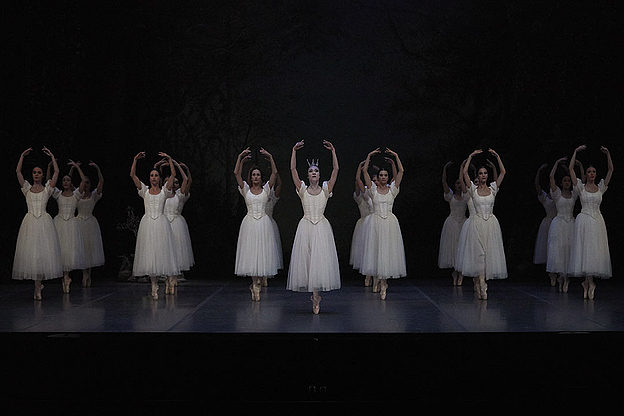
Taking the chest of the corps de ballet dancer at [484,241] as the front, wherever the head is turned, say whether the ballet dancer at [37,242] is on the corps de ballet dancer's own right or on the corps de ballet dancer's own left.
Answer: on the corps de ballet dancer's own right

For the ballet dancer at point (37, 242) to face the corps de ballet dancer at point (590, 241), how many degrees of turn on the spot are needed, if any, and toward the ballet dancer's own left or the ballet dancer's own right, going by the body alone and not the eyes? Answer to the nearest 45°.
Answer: approximately 45° to the ballet dancer's own left

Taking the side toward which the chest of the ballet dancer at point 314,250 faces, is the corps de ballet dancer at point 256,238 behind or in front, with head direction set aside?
behind

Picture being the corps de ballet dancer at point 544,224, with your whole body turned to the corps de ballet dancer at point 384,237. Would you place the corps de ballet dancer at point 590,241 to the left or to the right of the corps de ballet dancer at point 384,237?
left

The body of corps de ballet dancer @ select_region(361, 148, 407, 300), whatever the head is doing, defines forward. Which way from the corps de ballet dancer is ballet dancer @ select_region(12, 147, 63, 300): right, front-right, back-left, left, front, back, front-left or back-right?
right

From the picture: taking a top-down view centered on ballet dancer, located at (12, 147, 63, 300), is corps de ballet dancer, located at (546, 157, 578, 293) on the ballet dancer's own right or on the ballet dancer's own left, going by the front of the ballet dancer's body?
on the ballet dancer's own left

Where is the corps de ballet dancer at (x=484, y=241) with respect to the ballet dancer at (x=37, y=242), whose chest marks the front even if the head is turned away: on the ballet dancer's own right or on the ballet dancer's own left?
on the ballet dancer's own left

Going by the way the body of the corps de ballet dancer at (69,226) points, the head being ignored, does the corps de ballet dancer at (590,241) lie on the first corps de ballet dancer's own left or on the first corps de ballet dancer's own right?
on the first corps de ballet dancer's own left

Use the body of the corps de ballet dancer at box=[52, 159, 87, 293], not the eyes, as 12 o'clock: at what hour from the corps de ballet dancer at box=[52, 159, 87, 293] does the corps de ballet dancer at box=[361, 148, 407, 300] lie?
the corps de ballet dancer at box=[361, 148, 407, 300] is roughly at 10 o'clock from the corps de ballet dancer at box=[52, 159, 87, 293].

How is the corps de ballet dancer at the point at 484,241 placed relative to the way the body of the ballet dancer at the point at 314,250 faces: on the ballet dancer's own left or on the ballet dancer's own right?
on the ballet dancer's own left
